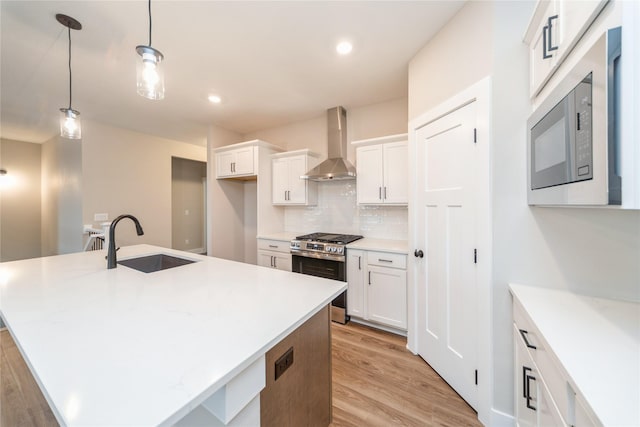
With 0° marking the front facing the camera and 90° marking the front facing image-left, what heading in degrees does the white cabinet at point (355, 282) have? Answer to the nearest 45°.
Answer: approximately 45°

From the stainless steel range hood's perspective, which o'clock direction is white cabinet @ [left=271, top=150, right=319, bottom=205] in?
The white cabinet is roughly at 2 o'clock from the stainless steel range hood.

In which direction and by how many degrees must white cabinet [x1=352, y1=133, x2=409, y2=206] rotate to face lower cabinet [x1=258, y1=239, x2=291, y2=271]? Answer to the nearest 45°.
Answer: approximately 45° to its right

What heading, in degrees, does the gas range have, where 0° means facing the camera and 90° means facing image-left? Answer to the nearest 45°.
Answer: approximately 45°

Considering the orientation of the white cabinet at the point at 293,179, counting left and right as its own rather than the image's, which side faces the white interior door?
left

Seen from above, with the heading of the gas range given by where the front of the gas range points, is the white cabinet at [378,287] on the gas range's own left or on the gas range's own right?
on the gas range's own left

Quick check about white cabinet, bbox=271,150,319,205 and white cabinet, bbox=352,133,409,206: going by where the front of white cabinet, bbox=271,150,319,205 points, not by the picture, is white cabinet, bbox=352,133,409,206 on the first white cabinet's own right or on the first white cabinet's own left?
on the first white cabinet's own left

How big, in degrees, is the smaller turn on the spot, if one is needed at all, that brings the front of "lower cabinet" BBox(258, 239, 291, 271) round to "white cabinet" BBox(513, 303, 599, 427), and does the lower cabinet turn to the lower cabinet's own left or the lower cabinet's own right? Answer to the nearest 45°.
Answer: approximately 90° to the lower cabinet's own left

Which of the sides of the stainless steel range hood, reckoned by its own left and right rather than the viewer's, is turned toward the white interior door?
left

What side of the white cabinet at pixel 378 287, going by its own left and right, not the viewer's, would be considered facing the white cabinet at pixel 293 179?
right

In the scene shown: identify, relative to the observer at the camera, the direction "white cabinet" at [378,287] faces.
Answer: facing the viewer and to the left of the viewer

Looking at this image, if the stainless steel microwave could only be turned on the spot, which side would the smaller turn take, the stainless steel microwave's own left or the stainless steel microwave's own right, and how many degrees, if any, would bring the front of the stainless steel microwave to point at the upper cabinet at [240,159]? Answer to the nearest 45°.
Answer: approximately 45° to the stainless steel microwave's own right
